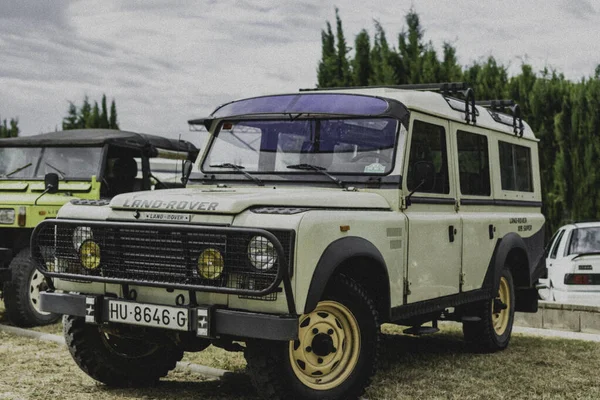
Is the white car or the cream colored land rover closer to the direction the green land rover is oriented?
the cream colored land rover

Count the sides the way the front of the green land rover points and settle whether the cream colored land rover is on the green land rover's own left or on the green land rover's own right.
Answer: on the green land rover's own left

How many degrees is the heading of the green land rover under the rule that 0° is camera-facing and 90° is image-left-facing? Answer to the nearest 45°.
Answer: approximately 45°

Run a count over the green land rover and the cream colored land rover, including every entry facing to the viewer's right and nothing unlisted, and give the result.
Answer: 0

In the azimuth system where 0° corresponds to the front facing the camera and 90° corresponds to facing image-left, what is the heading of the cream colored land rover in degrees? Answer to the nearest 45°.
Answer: approximately 45°

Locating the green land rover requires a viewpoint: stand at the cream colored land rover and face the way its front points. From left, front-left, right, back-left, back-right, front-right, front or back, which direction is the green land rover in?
right

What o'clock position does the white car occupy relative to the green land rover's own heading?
The white car is roughly at 8 o'clock from the green land rover.

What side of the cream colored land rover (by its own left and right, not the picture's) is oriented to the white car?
back
